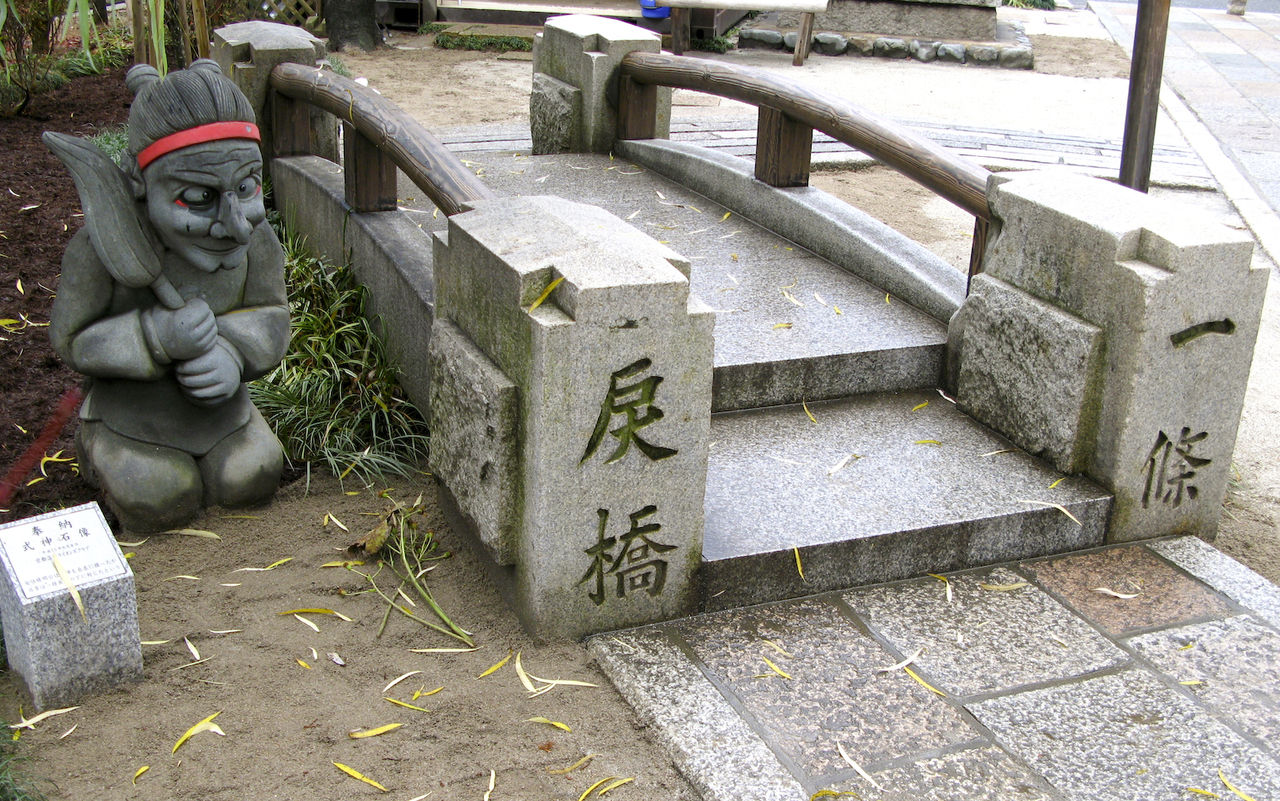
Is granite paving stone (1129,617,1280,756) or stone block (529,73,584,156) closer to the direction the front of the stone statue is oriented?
the granite paving stone

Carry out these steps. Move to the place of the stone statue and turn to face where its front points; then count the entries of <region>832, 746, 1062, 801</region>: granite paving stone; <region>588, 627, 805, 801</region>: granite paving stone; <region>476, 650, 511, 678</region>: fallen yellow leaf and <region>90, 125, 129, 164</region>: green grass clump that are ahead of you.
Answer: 3

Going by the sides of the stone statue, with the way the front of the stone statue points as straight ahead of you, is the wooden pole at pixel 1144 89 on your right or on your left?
on your left

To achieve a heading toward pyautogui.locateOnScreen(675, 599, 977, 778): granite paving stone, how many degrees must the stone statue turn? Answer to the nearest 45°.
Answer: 0° — it already faces it

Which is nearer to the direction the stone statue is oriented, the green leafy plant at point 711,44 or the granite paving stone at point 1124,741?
the granite paving stone

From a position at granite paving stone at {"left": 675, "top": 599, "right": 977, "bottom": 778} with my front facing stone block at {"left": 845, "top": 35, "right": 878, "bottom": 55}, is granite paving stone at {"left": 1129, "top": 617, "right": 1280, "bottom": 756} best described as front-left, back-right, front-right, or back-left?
front-right

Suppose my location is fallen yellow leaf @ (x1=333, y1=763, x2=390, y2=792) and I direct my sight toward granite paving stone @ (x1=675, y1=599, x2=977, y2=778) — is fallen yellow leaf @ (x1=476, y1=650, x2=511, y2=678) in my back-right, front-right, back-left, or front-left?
front-left

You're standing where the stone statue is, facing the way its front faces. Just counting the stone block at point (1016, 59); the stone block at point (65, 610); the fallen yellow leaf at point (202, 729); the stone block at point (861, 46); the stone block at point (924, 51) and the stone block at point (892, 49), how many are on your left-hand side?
4

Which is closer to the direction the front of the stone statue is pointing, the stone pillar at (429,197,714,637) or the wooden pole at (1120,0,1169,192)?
the stone pillar

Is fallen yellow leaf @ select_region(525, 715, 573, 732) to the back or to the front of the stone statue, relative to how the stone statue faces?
to the front

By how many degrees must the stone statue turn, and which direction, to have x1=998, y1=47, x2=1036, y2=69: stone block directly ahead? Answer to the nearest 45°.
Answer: approximately 90° to its left

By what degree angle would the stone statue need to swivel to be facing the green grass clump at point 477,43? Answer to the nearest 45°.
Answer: approximately 135° to its left

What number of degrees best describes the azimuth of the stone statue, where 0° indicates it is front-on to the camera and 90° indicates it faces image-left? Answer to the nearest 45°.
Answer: approximately 315°

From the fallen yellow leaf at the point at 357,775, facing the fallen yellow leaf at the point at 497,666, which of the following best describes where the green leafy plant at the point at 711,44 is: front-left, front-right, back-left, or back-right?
front-left

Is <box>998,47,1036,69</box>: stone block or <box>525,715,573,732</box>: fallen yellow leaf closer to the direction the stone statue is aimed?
the fallen yellow leaf

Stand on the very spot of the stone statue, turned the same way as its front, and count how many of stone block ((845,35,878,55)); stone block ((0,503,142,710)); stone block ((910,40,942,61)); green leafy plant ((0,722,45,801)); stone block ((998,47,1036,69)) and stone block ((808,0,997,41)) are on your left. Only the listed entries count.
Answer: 4

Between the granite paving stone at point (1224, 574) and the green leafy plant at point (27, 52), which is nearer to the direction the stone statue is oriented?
the granite paving stone
